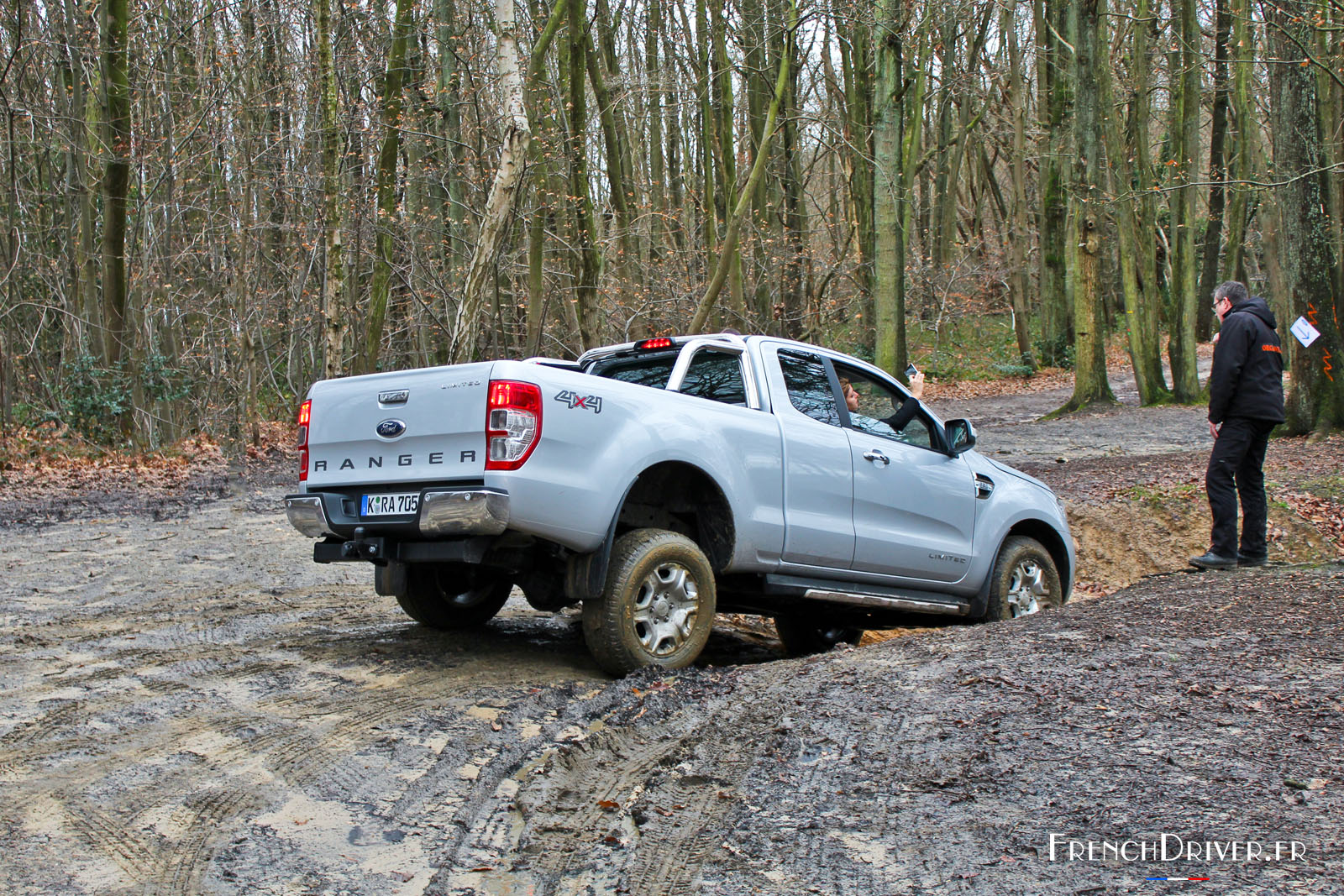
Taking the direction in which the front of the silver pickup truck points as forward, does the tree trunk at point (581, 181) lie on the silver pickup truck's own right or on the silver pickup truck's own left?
on the silver pickup truck's own left

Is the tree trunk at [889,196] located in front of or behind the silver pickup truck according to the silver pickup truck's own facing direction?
in front

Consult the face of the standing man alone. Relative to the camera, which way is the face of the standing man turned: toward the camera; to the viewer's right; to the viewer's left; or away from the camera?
to the viewer's left

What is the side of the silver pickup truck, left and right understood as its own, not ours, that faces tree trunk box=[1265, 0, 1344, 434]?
front

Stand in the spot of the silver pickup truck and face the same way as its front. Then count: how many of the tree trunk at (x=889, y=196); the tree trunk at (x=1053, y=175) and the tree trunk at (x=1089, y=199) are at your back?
0

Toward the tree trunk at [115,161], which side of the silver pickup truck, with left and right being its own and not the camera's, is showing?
left

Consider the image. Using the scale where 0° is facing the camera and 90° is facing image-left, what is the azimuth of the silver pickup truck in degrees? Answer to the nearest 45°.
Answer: approximately 225°

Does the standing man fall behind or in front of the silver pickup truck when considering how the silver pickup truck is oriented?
in front

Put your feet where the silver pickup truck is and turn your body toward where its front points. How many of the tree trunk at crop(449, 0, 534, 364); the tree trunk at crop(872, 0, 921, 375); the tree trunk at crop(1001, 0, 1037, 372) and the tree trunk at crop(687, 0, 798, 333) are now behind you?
0
